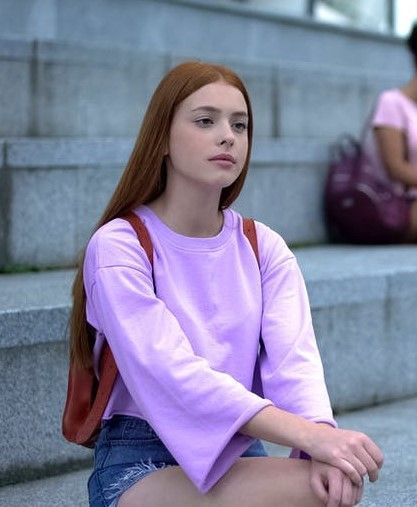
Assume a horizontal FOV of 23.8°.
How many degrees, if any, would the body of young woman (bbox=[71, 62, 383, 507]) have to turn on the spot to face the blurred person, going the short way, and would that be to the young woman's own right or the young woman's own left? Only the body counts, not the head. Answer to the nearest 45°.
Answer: approximately 135° to the young woman's own left

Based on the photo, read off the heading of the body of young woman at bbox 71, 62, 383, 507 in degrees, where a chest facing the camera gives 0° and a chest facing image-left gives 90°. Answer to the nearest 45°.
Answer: approximately 315°
